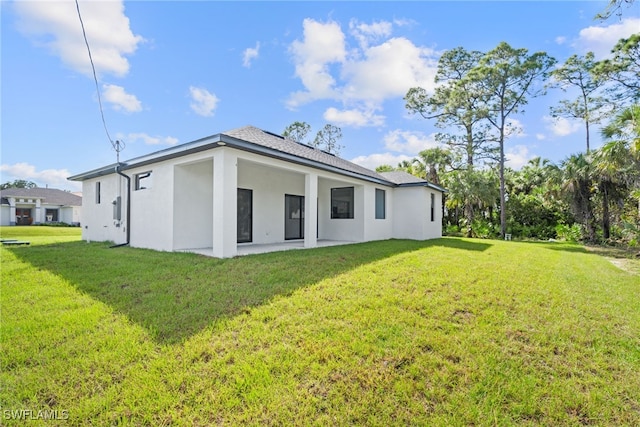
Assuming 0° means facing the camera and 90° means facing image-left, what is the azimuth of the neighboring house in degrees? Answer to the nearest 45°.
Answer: approximately 0°

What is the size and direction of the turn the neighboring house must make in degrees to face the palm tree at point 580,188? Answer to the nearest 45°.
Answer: approximately 45° to its left
